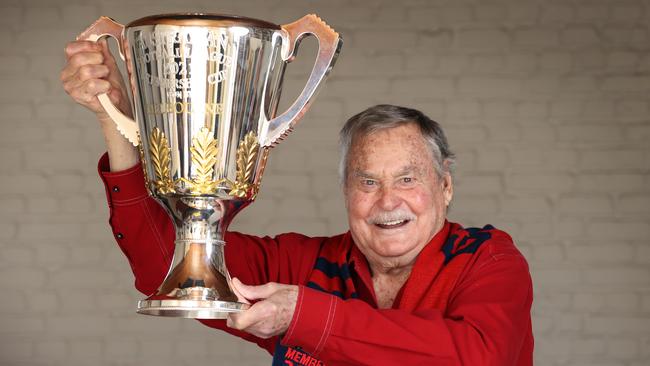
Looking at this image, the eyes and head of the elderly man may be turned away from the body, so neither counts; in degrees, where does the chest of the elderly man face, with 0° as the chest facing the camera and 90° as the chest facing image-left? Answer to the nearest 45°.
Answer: approximately 45°
